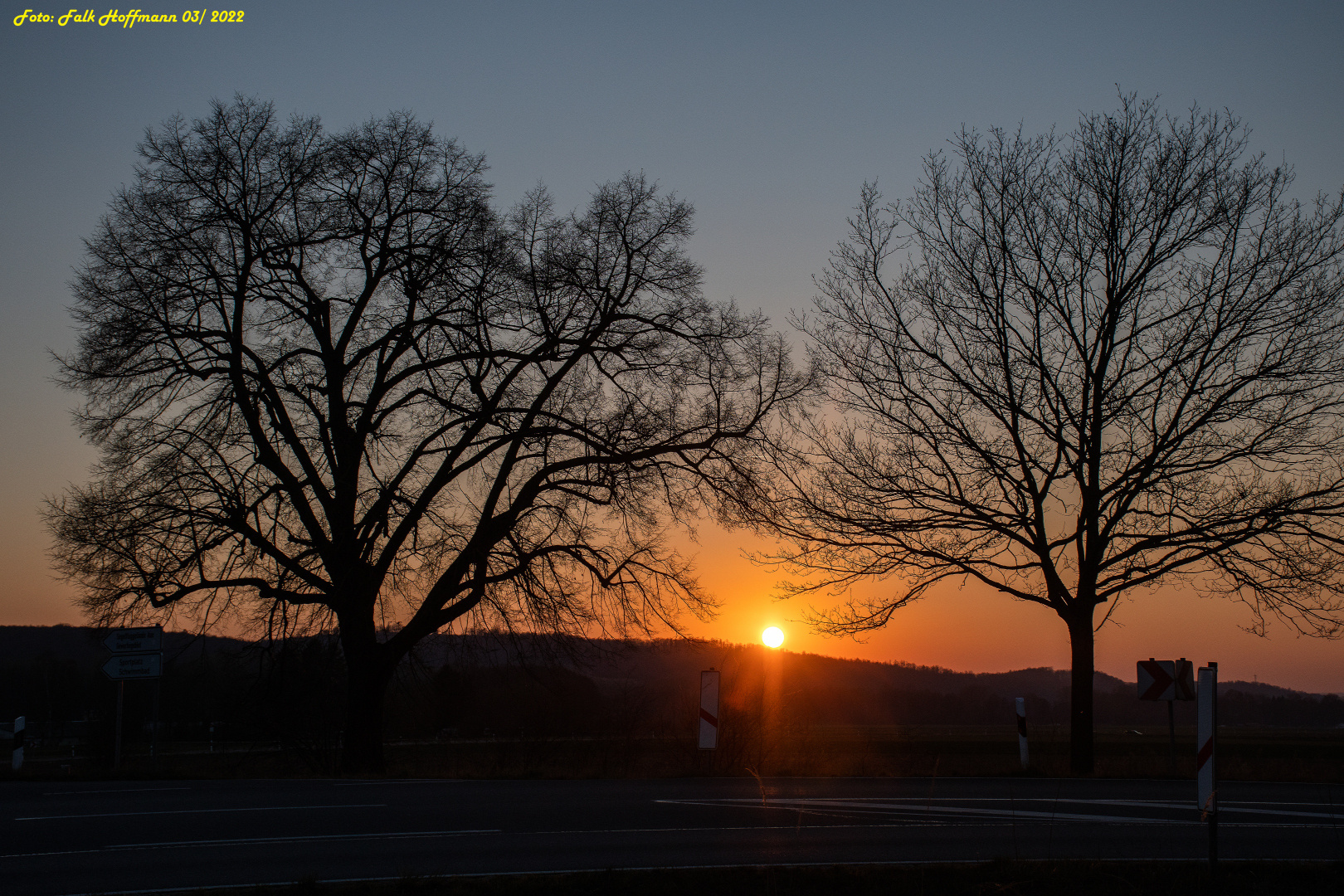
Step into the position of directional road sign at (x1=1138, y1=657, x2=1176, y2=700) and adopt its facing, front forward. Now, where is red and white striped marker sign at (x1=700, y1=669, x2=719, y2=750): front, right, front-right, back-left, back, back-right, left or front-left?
front-right

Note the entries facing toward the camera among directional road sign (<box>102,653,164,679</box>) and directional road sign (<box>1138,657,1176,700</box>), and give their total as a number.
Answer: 2

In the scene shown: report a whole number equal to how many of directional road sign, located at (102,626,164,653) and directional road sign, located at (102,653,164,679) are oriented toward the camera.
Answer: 2

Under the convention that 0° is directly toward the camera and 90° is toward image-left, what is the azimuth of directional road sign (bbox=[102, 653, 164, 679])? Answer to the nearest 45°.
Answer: approximately 0°

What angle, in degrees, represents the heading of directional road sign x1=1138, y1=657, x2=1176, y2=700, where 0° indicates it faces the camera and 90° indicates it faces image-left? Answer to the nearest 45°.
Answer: approximately 0°

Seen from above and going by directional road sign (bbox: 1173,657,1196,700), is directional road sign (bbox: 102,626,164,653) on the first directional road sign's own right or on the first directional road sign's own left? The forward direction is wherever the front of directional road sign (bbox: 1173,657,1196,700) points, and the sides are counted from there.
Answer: on the first directional road sign's own right

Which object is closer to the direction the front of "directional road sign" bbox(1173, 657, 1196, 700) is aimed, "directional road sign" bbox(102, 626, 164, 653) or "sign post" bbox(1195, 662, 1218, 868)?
the sign post
